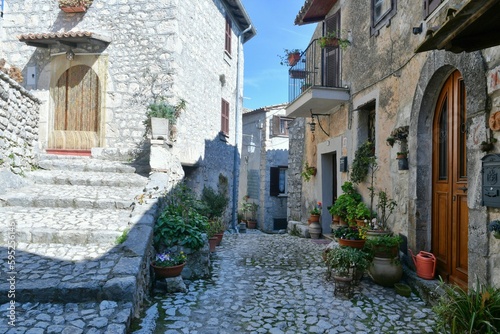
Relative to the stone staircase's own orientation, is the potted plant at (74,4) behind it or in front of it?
behind

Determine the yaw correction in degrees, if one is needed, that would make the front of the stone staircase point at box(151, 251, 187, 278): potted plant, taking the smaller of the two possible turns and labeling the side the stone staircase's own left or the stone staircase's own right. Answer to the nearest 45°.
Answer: approximately 90° to the stone staircase's own left

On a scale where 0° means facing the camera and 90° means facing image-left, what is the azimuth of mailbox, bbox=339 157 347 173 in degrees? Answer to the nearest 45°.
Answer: approximately 45°

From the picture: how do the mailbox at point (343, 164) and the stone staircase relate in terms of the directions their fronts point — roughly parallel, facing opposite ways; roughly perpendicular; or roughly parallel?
roughly perpendicular

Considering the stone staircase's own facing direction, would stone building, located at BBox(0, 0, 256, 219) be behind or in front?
behind

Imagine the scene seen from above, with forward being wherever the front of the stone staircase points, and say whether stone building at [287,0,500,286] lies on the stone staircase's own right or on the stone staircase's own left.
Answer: on the stone staircase's own left

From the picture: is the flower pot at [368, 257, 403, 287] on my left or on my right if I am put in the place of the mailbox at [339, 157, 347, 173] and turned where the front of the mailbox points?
on my left

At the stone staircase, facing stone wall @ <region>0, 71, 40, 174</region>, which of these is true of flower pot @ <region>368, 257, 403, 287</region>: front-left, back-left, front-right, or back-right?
back-right

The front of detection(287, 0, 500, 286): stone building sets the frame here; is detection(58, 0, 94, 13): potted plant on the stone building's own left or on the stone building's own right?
on the stone building's own right

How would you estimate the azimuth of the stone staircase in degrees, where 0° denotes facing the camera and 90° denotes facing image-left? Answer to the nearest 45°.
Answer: approximately 0°

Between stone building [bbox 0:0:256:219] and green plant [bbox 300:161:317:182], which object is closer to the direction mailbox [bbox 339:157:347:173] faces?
the stone building

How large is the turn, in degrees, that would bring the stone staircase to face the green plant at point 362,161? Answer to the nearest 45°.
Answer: approximately 90° to its left
